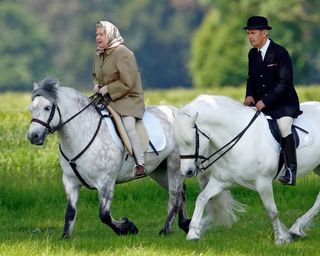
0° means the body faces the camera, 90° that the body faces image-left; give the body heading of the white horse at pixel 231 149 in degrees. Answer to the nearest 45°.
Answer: approximately 45°

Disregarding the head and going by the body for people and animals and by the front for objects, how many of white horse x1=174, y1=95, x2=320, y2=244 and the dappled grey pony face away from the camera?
0

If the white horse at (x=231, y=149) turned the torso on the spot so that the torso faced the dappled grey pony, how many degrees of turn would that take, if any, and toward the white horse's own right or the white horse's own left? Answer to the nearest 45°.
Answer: approximately 45° to the white horse's own right

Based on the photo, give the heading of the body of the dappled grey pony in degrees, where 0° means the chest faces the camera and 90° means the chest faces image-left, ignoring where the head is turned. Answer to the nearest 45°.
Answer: approximately 45°

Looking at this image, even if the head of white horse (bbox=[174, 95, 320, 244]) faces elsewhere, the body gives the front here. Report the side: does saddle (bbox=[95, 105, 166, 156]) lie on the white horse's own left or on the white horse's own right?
on the white horse's own right
